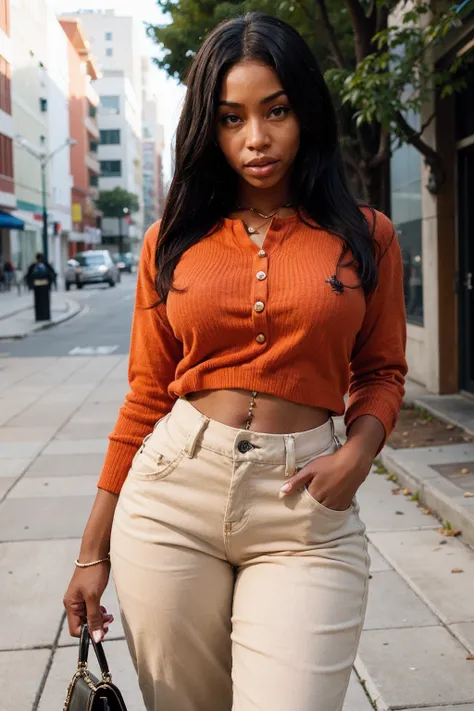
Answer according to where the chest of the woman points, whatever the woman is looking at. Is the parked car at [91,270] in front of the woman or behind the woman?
behind

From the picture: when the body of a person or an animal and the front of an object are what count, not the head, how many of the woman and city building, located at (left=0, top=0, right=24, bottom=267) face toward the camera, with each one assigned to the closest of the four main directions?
1

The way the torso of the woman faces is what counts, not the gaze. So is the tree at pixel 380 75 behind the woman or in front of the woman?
behind

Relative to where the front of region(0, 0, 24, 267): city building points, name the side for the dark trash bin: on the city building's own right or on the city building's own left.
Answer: on the city building's own right

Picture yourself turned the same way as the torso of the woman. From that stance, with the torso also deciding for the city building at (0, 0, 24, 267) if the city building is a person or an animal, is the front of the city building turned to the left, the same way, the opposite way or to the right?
to the left

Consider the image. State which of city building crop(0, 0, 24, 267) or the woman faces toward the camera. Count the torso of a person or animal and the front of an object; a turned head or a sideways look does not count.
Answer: the woman

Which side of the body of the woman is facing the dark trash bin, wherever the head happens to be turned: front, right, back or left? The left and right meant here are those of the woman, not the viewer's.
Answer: back

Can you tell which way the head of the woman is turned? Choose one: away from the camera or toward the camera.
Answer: toward the camera

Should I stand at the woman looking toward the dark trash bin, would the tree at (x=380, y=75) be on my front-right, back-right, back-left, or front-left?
front-right

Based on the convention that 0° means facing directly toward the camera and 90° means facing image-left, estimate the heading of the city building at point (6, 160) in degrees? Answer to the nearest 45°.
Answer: approximately 270°

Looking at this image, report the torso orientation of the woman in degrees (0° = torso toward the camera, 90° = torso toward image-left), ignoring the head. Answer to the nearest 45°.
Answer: approximately 0°
